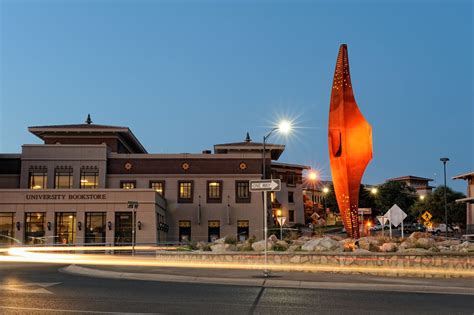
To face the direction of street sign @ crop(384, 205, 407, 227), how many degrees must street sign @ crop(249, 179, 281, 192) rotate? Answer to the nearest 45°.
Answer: approximately 135° to its left

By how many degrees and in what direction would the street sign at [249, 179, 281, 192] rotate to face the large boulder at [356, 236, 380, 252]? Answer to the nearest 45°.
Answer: approximately 135° to its left

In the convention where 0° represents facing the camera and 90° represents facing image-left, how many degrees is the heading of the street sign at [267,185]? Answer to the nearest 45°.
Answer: approximately 0°

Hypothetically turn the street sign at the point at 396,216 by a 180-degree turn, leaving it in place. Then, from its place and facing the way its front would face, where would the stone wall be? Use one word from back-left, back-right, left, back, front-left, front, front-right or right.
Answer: front

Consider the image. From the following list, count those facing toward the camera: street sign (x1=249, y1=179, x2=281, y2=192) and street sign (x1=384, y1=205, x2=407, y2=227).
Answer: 1

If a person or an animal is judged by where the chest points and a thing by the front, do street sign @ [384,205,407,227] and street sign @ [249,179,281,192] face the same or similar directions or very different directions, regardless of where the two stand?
very different directions

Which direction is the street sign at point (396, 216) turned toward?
away from the camera

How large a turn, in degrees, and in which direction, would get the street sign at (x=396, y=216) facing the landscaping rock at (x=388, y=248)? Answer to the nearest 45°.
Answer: approximately 180°
